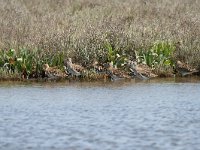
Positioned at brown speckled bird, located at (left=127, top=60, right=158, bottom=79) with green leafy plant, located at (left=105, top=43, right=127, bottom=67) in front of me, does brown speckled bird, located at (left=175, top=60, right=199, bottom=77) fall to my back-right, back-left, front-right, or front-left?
back-right

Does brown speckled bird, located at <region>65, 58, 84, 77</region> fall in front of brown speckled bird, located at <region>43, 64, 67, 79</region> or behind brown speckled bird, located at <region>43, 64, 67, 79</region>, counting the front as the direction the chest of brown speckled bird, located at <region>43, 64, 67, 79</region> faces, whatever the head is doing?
behind

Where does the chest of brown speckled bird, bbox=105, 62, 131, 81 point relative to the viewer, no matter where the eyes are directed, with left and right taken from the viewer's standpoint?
facing to the left of the viewer

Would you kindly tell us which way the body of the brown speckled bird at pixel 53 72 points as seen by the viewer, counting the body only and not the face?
to the viewer's left

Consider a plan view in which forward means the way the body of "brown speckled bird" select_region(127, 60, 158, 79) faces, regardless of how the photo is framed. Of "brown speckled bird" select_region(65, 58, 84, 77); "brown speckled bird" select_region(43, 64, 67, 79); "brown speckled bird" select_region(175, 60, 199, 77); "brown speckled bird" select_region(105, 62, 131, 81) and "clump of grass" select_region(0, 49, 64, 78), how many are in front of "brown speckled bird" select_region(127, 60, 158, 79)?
4

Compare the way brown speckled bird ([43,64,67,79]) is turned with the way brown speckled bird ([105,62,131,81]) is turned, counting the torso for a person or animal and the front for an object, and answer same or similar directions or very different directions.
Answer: same or similar directions

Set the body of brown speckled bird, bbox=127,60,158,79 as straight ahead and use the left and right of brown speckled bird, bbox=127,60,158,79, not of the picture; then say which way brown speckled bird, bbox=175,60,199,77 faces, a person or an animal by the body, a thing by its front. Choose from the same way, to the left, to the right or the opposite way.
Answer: the same way

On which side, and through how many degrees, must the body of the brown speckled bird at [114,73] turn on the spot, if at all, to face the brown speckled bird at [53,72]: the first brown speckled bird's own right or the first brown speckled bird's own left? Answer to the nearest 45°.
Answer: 0° — it already faces it

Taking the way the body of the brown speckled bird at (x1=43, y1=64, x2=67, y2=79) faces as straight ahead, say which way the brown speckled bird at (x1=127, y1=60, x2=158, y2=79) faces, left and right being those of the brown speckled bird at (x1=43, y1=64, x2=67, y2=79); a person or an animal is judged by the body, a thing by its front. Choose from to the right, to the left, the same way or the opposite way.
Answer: the same way
